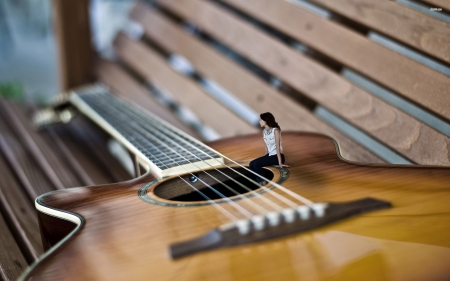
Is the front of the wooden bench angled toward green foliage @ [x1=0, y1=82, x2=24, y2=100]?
no

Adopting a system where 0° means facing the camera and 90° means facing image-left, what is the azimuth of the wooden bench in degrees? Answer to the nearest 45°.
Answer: approximately 45°
